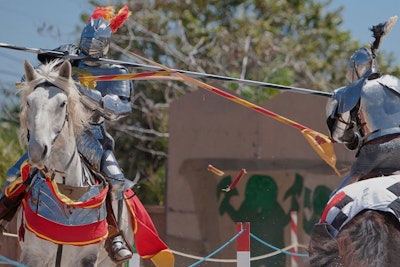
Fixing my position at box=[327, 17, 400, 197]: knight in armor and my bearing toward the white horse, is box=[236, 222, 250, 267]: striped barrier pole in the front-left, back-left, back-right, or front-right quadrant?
front-right

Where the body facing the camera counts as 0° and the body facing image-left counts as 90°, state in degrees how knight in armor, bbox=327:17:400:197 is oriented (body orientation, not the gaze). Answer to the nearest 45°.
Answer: approximately 135°

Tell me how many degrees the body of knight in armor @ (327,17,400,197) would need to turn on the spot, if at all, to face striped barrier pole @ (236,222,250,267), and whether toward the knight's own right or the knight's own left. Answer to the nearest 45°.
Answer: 0° — they already face it

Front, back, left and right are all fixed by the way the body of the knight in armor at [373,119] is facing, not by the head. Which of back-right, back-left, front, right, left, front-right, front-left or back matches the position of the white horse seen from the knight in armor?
front-left

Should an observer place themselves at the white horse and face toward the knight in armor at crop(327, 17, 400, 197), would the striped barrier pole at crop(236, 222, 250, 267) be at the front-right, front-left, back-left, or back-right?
front-left
